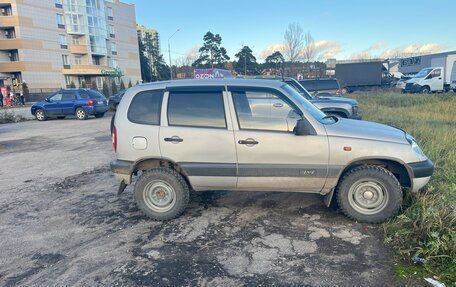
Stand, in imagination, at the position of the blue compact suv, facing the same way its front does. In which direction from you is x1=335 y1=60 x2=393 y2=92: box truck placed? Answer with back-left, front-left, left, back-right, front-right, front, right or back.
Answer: back-right

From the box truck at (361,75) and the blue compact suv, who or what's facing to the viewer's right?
the box truck

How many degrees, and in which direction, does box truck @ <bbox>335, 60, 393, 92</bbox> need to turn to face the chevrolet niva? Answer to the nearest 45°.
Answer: approximately 90° to its right

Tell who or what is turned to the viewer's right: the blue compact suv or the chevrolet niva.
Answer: the chevrolet niva

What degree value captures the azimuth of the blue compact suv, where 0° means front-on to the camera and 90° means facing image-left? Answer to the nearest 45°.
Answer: approximately 135°

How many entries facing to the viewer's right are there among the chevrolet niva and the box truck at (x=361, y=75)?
2

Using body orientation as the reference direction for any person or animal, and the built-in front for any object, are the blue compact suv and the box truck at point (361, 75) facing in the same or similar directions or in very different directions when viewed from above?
very different directions

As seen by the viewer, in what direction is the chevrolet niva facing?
to the viewer's right

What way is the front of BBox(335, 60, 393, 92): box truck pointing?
to the viewer's right

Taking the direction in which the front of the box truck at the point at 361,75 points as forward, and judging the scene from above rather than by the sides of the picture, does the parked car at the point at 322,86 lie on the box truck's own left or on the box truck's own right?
on the box truck's own right

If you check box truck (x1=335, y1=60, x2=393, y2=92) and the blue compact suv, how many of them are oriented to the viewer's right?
1

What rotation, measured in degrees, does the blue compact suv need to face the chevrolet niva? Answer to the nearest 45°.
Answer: approximately 135° to its left

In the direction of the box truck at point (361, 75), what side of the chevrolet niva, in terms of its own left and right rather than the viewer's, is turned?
left

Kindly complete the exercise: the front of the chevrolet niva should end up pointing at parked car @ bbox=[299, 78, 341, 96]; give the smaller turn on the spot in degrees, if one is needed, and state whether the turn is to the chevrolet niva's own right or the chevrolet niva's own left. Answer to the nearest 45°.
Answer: approximately 90° to the chevrolet niva's own left
